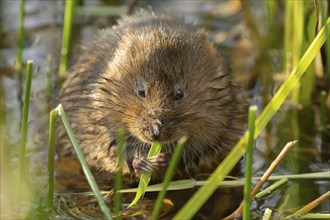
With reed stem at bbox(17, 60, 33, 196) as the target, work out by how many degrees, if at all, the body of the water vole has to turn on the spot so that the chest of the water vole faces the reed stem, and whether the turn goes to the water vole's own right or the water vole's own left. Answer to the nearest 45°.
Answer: approximately 45° to the water vole's own right

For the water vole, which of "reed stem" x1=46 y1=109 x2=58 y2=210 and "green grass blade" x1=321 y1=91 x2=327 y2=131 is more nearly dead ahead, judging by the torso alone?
the reed stem

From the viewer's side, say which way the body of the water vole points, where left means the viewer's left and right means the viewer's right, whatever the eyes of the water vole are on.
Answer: facing the viewer

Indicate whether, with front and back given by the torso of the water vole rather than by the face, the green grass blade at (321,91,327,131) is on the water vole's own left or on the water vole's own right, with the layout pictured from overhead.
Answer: on the water vole's own left

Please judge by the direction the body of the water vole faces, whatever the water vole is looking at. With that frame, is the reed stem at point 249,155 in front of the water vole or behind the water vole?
in front

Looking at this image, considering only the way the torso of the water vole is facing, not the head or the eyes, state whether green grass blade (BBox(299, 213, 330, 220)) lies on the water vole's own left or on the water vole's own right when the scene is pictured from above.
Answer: on the water vole's own left

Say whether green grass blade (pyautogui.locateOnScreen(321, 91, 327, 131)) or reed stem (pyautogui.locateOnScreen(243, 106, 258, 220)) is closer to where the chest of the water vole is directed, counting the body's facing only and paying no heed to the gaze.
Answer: the reed stem

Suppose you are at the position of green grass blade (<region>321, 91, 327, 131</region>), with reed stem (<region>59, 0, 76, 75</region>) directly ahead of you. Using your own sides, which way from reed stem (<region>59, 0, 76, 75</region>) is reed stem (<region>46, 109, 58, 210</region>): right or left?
left
